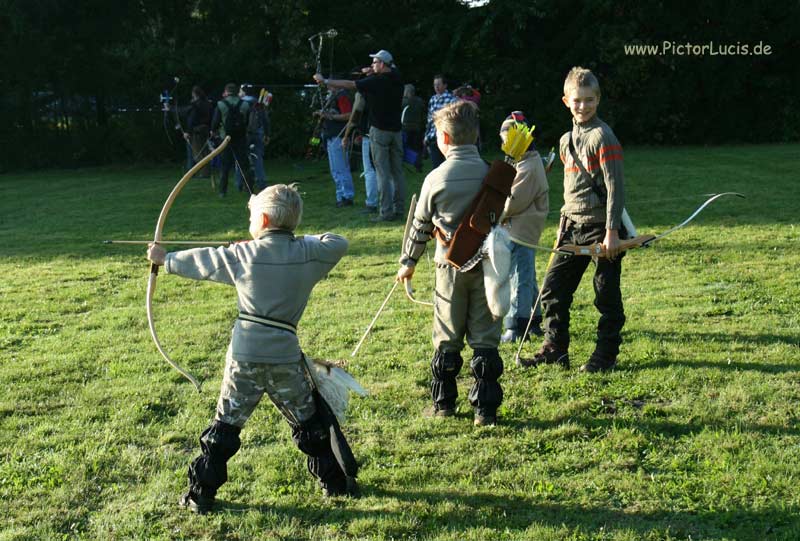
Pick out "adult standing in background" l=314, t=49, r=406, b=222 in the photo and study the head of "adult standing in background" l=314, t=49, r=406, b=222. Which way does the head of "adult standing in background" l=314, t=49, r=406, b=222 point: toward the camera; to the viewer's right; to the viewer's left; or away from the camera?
to the viewer's left

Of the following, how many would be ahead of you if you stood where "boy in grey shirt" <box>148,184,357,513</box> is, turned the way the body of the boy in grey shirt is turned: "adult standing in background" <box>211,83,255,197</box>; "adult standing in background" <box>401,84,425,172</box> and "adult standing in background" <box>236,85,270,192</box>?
3

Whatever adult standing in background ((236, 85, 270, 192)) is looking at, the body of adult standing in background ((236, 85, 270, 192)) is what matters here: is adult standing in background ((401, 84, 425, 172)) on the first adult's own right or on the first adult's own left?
on the first adult's own right

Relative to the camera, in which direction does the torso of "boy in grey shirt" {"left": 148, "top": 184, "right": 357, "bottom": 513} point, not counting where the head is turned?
away from the camera

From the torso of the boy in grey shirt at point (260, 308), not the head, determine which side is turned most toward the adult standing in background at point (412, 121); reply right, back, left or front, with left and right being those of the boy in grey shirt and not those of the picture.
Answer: front

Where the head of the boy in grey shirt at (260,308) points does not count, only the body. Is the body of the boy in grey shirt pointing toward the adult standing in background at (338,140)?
yes

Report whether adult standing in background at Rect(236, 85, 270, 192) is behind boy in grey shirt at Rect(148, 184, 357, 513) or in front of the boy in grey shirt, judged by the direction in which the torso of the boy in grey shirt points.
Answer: in front

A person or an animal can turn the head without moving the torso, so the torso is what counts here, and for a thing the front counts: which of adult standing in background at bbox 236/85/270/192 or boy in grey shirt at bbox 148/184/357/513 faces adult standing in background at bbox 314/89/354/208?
the boy in grey shirt

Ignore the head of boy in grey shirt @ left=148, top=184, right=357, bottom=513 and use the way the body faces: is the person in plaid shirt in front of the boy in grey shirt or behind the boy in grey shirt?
in front

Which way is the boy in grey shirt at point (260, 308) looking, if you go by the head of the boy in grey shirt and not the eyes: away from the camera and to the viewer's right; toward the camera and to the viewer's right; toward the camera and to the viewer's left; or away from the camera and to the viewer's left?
away from the camera and to the viewer's left

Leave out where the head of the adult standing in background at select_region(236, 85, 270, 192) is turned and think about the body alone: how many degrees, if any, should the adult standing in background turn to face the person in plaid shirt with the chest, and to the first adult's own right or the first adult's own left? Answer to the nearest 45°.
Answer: approximately 135° to the first adult's own left
